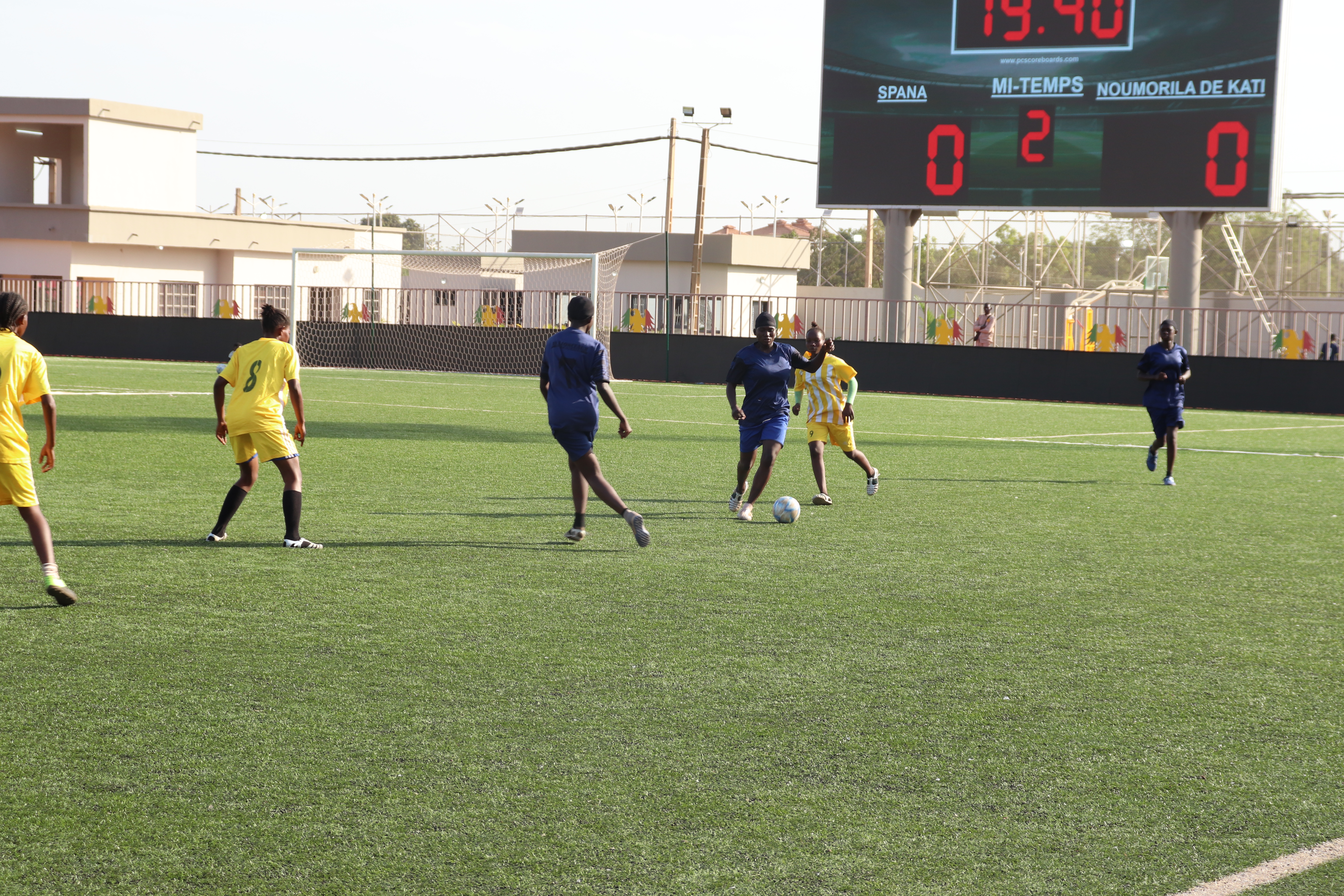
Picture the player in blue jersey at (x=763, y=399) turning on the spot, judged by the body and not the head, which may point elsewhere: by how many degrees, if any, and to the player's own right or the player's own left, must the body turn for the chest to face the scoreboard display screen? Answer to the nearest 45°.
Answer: approximately 180°

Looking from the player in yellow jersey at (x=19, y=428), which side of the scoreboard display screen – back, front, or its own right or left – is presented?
front

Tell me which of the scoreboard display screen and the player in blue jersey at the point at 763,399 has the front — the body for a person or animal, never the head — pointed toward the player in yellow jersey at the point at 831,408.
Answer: the scoreboard display screen

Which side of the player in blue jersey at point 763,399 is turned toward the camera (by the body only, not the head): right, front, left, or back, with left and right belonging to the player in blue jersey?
front

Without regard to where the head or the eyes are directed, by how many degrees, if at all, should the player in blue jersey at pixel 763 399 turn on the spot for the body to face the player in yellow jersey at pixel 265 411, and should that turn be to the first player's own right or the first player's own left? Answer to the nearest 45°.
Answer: approximately 45° to the first player's own right

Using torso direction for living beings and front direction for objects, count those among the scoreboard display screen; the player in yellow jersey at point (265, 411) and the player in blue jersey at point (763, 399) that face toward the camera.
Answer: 2

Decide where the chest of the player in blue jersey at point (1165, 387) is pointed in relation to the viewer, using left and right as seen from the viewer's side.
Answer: facing the viewer

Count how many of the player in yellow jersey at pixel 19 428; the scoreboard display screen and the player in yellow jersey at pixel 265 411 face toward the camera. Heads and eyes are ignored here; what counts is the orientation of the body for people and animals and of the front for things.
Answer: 1

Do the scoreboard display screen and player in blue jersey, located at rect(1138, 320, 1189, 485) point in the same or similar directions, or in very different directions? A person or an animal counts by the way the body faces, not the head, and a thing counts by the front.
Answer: same or similar directions

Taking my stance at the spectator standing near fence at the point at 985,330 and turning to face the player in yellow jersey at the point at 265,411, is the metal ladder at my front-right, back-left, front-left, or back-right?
back-left

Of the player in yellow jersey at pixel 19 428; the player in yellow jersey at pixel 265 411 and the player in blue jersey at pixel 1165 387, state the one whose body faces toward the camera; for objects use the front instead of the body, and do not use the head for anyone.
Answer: the player in blue jersey

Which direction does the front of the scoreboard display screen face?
toward the camera

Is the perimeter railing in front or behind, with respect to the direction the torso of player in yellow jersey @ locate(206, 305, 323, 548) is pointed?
in front

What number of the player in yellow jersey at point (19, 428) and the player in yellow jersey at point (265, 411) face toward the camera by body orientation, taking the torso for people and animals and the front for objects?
0

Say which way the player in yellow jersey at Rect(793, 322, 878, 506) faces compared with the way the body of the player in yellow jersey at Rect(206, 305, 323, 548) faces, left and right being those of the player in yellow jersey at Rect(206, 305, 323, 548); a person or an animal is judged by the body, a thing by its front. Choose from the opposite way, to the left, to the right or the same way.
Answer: the opposite way

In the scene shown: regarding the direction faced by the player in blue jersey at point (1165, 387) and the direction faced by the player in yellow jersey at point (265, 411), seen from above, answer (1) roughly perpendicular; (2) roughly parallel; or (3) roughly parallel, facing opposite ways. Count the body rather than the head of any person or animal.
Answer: roughly parallel, facing opposite ways

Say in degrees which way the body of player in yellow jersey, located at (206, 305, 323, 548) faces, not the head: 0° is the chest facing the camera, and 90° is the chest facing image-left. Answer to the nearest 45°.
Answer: approximately 225°
